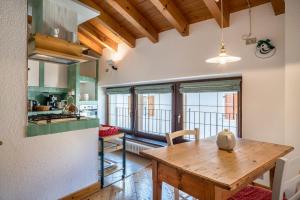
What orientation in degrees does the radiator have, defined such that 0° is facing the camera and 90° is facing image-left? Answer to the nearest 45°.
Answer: approximately 45°

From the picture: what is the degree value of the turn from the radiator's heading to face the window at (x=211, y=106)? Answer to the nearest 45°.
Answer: approximately 90° to its left

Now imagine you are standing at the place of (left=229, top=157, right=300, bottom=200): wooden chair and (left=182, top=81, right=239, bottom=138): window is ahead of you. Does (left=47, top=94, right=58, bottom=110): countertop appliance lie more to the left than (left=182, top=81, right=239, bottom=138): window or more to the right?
left

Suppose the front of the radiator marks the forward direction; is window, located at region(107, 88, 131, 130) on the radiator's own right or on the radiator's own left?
on the radiator's own right

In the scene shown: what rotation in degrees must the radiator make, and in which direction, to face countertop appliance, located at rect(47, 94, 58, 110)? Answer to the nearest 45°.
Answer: approximately 45° to its right

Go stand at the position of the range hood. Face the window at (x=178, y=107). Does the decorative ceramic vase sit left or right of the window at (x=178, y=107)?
right

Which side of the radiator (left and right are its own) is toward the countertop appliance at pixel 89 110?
right

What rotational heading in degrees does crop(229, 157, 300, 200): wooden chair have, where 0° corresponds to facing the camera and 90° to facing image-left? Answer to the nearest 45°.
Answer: approximately 135°
